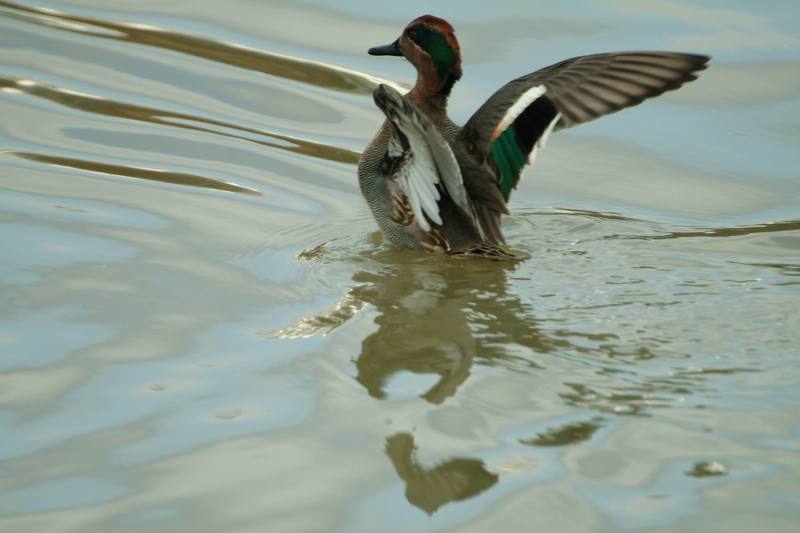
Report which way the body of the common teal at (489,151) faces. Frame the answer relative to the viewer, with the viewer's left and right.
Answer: facing away from the viewer and to the left of the viewer
